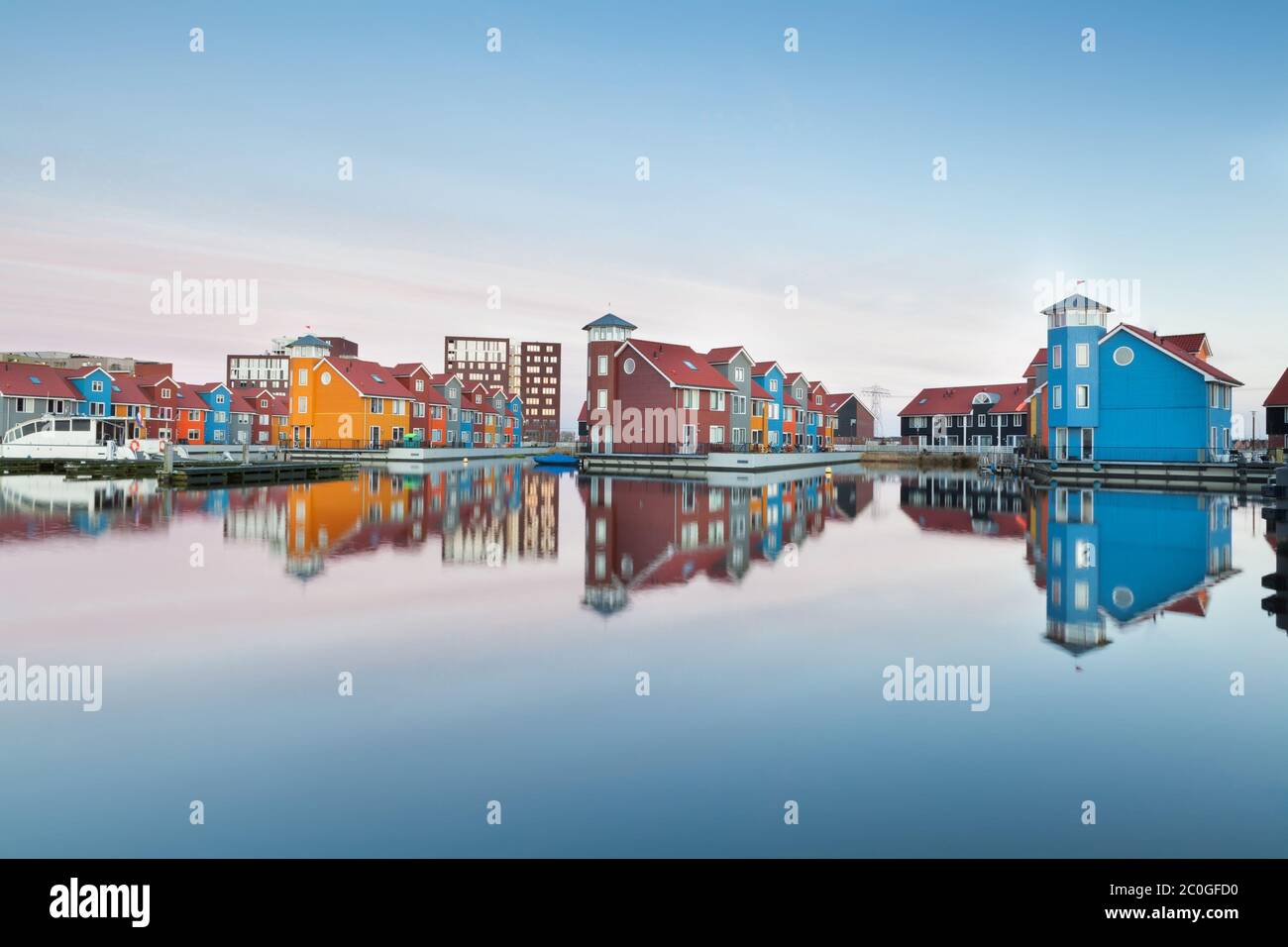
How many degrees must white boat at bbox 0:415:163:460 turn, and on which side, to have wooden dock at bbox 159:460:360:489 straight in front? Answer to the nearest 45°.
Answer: approximately 135° to its left

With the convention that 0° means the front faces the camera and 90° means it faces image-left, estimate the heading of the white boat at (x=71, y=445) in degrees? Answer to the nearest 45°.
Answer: approximately 90°

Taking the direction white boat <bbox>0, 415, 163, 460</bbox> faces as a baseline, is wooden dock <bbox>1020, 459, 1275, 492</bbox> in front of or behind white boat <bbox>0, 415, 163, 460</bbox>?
behind

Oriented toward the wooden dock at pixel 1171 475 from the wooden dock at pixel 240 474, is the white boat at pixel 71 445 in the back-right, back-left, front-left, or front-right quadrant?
back-left
